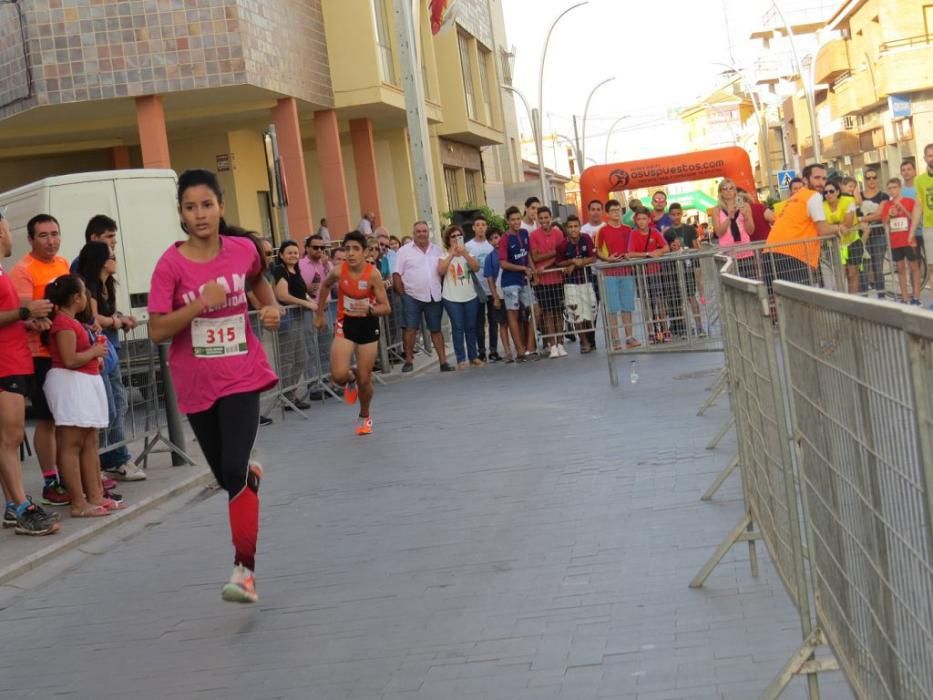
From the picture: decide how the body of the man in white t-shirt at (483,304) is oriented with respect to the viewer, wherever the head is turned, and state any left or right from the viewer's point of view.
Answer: facing the viewer

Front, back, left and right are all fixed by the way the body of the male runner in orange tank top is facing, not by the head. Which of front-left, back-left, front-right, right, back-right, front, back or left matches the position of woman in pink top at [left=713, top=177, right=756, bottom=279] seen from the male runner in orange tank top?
back-left

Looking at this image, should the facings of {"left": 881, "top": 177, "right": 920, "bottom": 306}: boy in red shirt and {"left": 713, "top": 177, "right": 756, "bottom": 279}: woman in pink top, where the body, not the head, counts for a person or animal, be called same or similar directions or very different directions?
same or similar directions

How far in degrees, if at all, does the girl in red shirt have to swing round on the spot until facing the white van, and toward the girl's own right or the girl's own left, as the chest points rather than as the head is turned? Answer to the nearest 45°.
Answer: approximately 90° to the girl's own left

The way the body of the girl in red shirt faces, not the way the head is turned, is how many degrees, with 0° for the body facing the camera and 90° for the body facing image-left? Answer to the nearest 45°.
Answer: approximately 270°

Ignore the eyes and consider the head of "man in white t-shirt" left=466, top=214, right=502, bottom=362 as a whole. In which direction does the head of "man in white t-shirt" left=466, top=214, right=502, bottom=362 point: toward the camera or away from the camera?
toward the camera

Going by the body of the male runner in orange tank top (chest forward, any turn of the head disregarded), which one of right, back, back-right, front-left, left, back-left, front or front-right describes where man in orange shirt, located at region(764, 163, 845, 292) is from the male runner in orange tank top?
left

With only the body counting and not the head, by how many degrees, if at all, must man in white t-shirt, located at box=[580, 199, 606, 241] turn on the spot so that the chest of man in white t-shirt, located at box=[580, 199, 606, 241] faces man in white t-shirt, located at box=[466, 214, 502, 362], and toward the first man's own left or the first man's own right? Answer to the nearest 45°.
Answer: approximately 45° to the first man's own right

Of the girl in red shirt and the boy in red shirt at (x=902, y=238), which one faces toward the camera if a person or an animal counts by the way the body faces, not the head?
the boy in red shirt

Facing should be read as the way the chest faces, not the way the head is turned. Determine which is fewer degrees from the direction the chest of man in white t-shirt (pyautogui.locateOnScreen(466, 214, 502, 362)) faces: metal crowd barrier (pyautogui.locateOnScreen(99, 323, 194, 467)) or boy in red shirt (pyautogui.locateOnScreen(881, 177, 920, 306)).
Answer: the metal crowd barrier

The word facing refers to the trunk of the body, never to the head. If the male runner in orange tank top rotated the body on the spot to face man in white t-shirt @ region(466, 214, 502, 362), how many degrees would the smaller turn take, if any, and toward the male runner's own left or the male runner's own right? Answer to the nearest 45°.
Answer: approximately 180°

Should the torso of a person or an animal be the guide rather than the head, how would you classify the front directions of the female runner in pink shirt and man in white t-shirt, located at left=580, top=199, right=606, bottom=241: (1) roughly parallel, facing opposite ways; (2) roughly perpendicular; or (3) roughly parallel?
roughly parallel

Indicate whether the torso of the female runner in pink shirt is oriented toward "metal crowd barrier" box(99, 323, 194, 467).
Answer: no

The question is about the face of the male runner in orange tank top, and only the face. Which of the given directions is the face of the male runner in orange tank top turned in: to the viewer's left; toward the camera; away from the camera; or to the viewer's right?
toward the camera
